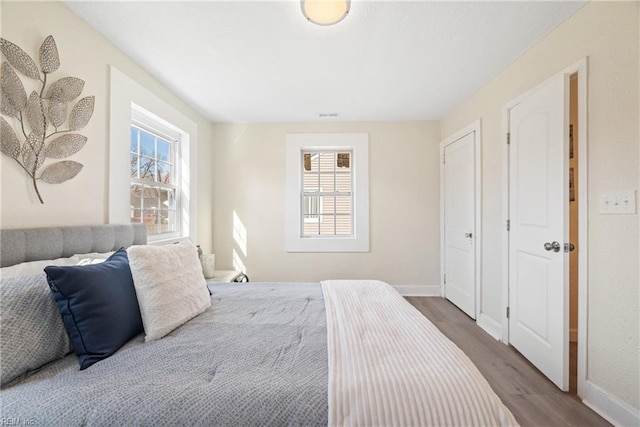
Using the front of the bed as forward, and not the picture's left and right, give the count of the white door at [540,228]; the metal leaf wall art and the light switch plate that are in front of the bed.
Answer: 2

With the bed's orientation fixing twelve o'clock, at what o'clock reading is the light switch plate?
The light switch plate is roughly at 12 o'clock from the bed.

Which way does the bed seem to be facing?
to the viewer's right

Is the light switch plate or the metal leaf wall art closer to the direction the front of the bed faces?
the light switch plate

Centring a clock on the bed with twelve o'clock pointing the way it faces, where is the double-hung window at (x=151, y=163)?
The double-hung window is roughly at 8 o'clock from the bed.

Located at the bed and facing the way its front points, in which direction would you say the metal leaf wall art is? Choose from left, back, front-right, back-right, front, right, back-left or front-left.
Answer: back-left

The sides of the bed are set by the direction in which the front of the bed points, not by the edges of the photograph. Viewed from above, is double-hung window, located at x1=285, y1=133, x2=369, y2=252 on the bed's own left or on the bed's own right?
on the bed's own left

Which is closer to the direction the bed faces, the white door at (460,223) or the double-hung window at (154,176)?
the white door

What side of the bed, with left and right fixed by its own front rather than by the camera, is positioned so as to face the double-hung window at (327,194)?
left

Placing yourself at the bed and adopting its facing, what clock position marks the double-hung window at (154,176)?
The double-hung window is roughly at 8 o'clock from the bed.

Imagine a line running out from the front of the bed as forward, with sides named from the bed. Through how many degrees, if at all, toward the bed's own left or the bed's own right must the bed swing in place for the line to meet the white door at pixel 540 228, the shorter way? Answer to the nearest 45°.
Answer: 0° — it already faces it
